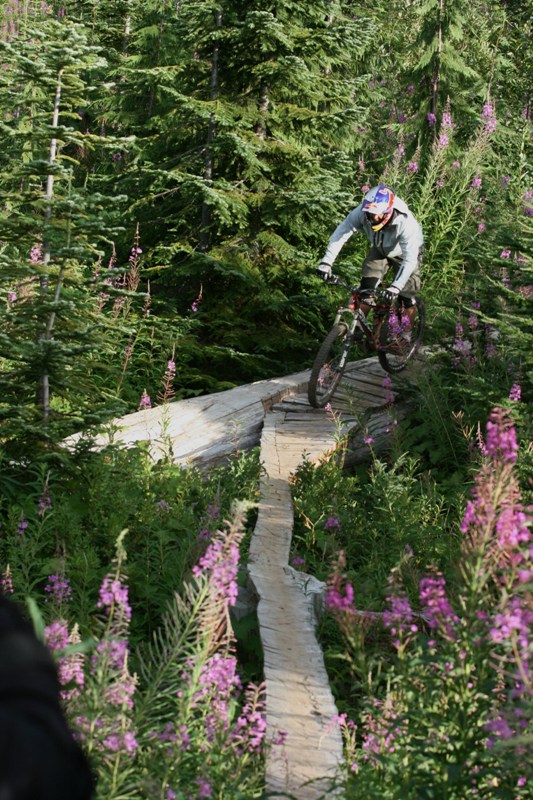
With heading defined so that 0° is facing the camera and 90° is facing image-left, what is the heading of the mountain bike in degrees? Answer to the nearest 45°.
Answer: approximately 45°

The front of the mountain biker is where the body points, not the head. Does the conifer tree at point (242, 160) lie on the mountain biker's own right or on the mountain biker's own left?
on the mountain biker's own right

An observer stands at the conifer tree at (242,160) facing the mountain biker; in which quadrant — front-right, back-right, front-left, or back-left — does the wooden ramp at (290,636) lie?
front-right

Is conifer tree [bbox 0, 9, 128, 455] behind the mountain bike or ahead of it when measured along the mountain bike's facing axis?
ahead

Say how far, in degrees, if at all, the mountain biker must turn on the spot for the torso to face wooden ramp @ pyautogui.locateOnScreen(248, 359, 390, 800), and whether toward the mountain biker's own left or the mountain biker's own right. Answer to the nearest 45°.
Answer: approximately 45° to the mountain biker's own left

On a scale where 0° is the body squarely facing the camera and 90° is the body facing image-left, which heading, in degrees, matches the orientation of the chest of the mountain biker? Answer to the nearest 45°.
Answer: approximately 45°

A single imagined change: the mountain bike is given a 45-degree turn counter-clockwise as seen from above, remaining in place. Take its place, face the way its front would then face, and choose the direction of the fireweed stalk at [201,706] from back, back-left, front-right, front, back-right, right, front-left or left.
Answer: front

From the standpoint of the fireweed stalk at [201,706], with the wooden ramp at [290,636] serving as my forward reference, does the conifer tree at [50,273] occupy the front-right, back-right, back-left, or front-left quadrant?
front-left

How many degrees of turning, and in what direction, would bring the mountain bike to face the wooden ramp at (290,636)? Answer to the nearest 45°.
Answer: approximately 45° to its left

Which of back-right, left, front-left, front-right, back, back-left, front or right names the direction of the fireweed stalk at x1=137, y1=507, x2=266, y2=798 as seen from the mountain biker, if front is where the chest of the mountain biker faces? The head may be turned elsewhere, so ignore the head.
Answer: front-left
